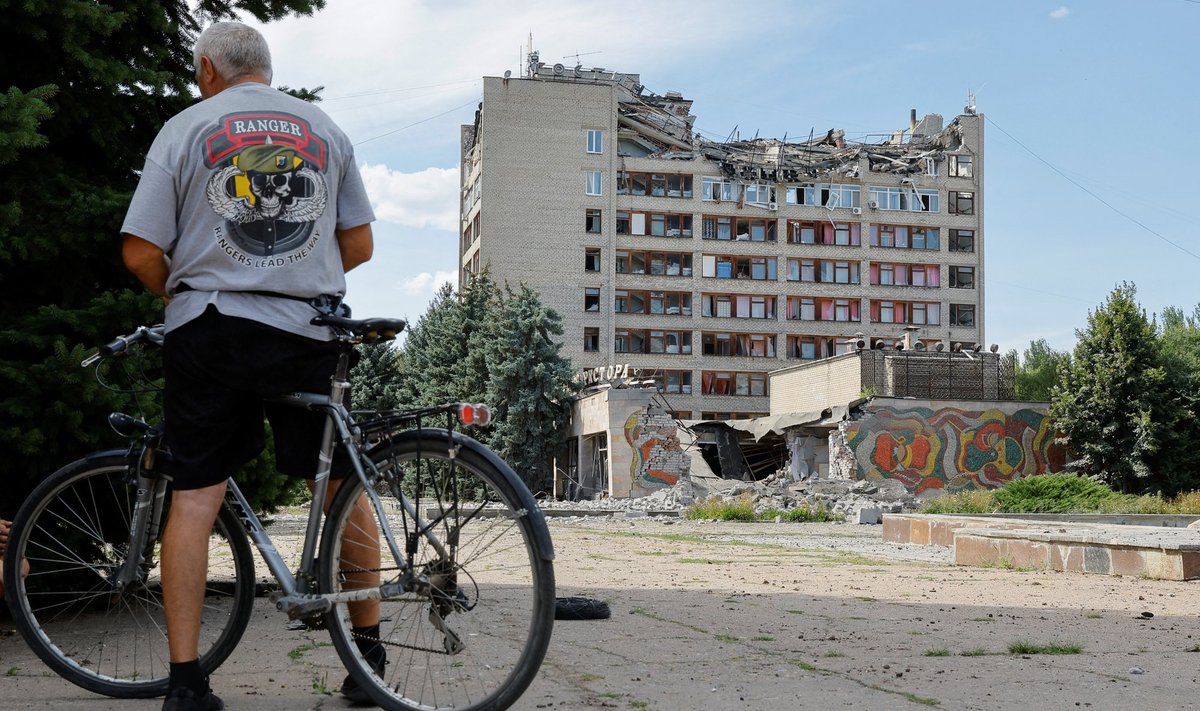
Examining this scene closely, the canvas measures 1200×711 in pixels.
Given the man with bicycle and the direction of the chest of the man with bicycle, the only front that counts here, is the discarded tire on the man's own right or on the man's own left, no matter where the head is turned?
on the man's own right

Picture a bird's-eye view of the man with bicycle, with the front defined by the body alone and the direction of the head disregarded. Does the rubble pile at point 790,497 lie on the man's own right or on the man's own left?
on the man's own right

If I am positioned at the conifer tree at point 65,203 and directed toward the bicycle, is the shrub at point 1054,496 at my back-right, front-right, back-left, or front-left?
back-left

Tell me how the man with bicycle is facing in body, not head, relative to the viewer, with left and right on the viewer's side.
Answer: facing away from the viewer and to the left of the viewer

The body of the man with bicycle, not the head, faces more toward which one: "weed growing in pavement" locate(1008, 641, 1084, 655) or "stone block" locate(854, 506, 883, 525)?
the stone block

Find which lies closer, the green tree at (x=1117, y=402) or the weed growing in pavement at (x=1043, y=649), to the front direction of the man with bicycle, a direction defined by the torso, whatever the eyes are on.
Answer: the green tree

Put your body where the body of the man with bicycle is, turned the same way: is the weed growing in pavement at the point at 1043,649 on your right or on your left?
on your right

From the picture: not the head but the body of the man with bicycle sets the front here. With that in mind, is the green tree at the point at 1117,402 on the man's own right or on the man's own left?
on the man's own right

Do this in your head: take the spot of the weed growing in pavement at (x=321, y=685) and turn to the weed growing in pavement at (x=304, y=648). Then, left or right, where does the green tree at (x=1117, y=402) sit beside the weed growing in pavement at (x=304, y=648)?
right

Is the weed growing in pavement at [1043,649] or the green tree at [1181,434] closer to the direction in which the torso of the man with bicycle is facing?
the green tree

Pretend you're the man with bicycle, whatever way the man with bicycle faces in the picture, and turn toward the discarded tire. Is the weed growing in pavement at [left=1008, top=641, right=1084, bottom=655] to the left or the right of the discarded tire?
right

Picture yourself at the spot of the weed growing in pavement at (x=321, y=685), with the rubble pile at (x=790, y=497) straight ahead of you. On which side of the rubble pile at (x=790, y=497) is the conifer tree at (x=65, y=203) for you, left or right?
left
